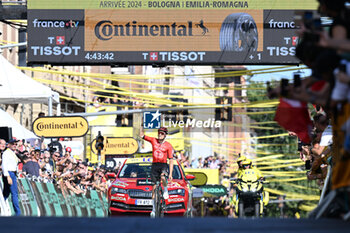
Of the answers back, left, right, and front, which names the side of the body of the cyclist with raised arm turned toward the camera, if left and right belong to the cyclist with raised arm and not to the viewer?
front

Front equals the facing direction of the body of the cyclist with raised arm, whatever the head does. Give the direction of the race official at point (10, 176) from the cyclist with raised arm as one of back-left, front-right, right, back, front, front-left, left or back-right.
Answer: right

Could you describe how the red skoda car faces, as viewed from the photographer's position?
facing the viewer

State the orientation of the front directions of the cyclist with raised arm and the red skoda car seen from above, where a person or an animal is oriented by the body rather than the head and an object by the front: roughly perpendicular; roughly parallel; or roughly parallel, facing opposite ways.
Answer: roughly parallel

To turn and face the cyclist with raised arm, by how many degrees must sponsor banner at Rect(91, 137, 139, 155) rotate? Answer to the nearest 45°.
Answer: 0° — it already faces them

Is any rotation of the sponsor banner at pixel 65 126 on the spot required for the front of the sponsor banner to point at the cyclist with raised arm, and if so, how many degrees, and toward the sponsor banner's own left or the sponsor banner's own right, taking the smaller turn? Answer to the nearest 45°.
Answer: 0° — it already faces them
